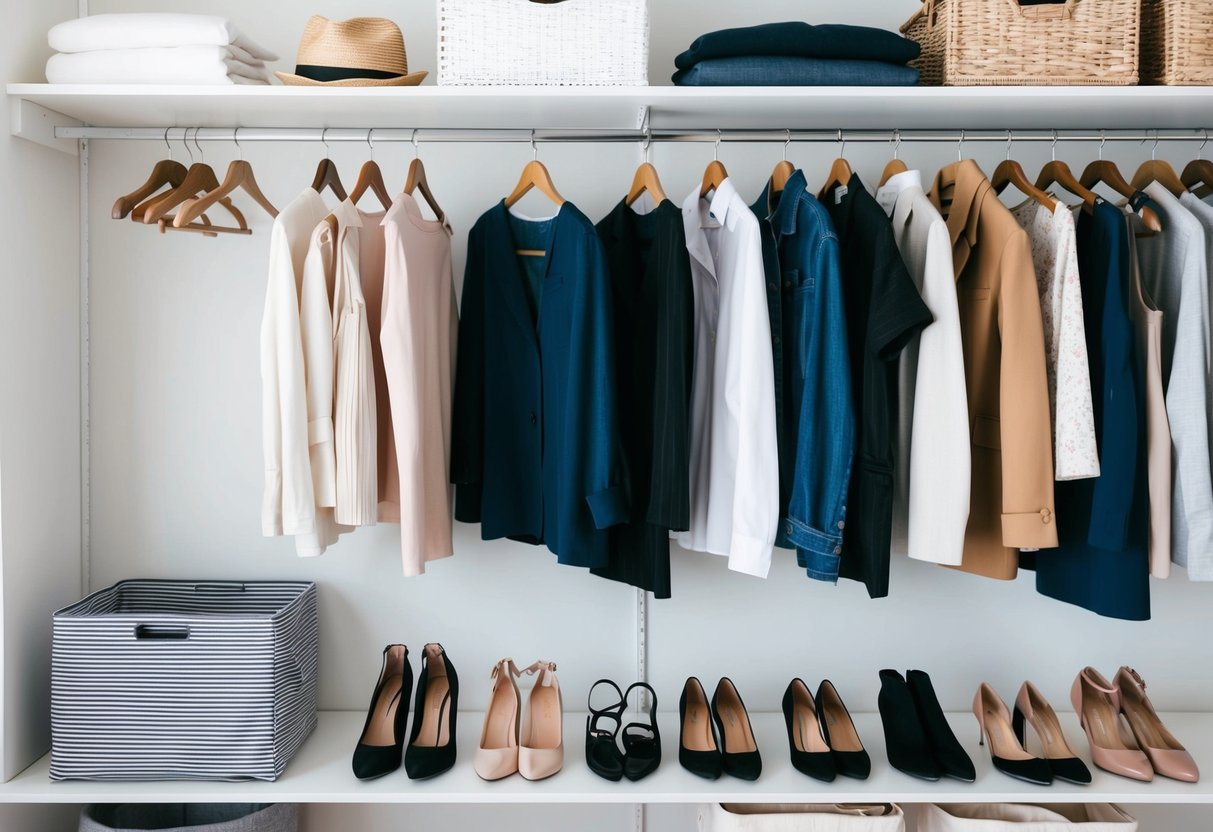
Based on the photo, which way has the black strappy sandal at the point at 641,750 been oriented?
toward the camera

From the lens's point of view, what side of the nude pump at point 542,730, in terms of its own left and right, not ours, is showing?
front

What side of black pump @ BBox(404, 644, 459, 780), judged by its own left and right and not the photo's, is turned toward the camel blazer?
left

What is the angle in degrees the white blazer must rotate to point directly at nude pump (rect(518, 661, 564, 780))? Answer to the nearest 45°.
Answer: approximately 45° to its right

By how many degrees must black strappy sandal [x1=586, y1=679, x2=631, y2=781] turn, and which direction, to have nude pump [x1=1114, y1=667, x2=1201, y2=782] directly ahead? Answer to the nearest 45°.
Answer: approximately 90° to its left

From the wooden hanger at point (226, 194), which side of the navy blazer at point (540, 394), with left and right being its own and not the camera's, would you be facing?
right

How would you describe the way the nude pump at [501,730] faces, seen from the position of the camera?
facing the viewer

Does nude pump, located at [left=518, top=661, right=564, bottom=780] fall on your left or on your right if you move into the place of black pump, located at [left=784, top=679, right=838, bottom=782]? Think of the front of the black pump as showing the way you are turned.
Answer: on your right
